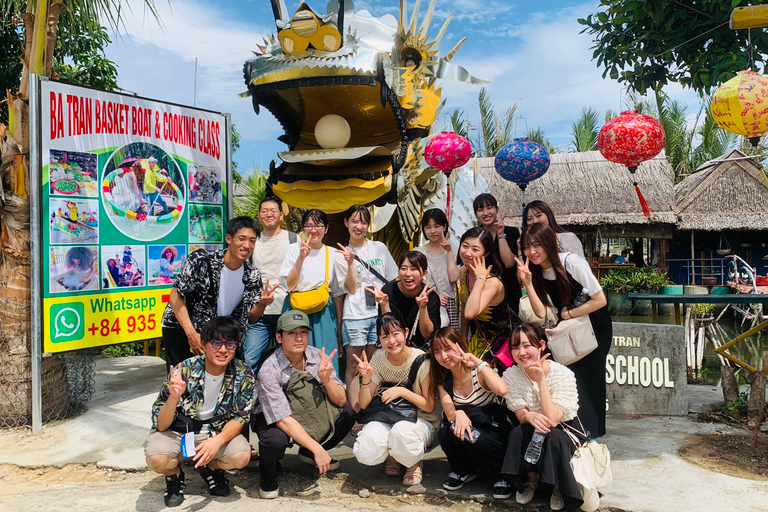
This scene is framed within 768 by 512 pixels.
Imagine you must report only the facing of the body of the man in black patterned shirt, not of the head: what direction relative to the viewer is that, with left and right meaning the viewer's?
facing the viewer and to the right of the viewer

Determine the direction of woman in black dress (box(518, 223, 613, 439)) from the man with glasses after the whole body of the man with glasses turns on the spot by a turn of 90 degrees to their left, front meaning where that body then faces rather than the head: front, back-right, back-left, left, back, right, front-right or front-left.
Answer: front-right

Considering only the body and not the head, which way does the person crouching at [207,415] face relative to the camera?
toward the camera

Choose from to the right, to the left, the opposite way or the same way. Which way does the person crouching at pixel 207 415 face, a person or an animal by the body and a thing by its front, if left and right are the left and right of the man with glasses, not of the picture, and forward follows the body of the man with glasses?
the same way

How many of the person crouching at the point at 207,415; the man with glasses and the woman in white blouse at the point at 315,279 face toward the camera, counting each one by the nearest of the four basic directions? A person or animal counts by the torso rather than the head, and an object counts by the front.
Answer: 3

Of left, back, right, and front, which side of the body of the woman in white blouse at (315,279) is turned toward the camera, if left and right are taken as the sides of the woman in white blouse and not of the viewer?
front

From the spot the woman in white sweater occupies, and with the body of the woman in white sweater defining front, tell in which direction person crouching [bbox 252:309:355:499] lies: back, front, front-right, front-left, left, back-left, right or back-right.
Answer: front-right

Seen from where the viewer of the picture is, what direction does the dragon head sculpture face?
facing the viewer and to the left of the viewer

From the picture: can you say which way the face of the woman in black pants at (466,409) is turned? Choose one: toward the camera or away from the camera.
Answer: toward the camera

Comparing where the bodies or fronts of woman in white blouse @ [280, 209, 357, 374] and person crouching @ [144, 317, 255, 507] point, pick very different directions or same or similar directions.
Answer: same or similar directions

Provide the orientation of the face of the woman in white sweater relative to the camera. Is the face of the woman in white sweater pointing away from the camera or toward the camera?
toward the camera

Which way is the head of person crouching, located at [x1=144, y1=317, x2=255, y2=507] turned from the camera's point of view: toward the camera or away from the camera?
toward the camera

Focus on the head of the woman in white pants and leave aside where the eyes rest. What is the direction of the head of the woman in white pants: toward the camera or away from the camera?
toward the camera

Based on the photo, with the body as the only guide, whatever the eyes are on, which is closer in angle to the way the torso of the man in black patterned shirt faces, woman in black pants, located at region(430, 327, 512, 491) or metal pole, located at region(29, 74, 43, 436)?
the woman in black pants

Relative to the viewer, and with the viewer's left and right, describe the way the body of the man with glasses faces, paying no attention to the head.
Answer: facing the viewer

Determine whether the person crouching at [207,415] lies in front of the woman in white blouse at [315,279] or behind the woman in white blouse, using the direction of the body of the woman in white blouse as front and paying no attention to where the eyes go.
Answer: in front
